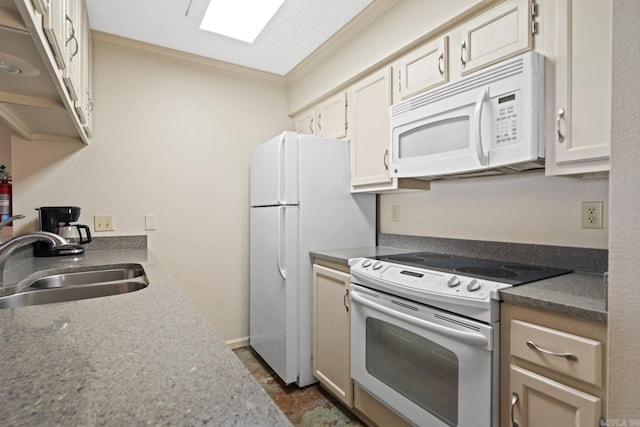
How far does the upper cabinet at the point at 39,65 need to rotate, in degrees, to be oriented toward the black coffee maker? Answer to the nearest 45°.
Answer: approximately 90° to its left

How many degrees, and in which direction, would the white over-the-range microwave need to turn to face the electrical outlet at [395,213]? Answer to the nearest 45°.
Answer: approximately 90° to its right

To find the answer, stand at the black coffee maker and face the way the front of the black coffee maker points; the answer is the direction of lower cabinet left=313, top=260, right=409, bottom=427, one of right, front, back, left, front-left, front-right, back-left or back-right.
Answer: front-right

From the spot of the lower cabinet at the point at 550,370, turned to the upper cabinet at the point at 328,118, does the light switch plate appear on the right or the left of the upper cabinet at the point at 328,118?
left

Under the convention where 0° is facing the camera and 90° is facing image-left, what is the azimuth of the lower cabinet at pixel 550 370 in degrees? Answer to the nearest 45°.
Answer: approximately 45°

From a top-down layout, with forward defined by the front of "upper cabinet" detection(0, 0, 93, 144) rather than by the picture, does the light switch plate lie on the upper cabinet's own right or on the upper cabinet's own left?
on the upper cabinet's own left

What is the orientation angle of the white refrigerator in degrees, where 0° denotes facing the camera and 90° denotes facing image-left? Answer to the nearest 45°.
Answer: approximately 45°

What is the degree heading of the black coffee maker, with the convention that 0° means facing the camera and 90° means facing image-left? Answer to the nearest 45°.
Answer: approximately 270°

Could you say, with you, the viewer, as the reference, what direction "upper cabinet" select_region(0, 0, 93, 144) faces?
facing to the right of the viewer
